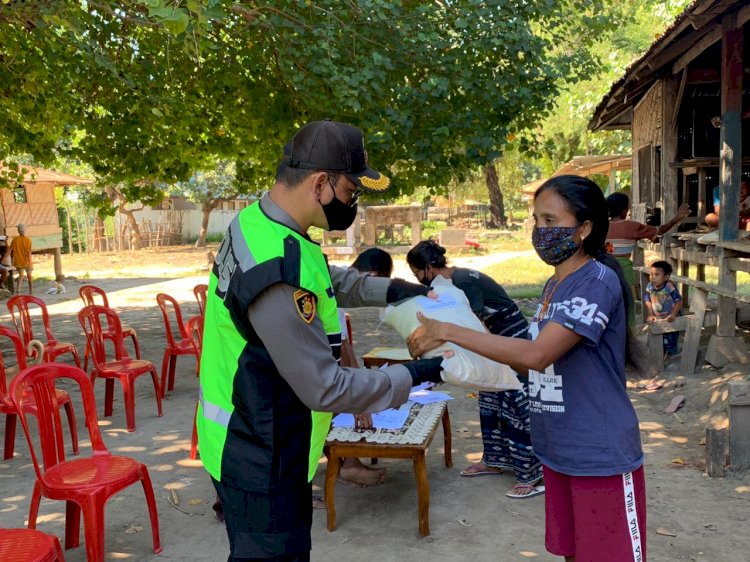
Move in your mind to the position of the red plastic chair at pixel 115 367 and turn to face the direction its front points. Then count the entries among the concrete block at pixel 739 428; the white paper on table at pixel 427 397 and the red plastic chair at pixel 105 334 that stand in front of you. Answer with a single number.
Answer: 2

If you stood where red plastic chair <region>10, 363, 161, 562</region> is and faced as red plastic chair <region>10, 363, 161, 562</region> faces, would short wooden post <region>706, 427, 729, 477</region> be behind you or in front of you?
in front

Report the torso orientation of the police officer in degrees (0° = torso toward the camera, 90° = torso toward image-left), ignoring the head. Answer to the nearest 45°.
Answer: approximately 270°

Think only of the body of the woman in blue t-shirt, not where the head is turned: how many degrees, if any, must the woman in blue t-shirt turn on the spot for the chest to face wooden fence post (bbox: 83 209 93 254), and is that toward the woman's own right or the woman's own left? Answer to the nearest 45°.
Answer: approximately 90° to the woman's own right

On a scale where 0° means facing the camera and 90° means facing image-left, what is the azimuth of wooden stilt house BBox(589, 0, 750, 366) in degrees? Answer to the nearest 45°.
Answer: approximately 45°

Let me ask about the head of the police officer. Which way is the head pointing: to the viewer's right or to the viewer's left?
to the viewer's right

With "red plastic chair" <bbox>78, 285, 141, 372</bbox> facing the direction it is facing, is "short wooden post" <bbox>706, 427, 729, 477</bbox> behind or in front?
in front

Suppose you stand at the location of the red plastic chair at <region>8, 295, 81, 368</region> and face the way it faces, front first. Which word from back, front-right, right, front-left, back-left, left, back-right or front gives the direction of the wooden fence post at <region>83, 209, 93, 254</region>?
back-left

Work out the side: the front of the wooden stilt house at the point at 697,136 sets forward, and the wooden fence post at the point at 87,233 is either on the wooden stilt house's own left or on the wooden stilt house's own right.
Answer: on the wooden stilt house's own right

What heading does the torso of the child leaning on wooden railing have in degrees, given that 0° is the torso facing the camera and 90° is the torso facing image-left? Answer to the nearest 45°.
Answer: approximately 45°
